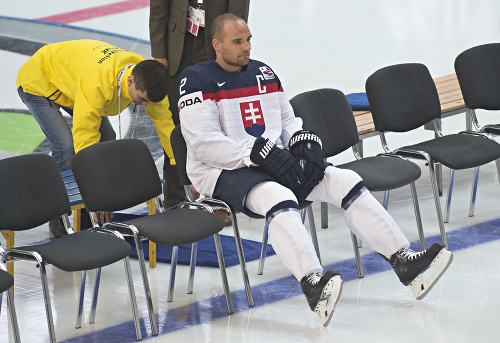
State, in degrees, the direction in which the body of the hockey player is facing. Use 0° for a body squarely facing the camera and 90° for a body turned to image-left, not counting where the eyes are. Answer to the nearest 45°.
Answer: approximately 315°

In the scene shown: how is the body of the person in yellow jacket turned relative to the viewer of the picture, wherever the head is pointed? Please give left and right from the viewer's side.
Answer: facing the viewer and to the right of the viewer

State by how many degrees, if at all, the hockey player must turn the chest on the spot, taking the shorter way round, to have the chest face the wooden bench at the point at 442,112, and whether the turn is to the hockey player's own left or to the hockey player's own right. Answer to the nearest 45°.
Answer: approximately 90° to the hockey player's own left

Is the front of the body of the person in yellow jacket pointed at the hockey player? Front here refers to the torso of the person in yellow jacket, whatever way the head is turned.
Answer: yes

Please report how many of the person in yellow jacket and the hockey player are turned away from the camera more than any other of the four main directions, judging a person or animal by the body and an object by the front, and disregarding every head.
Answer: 0
